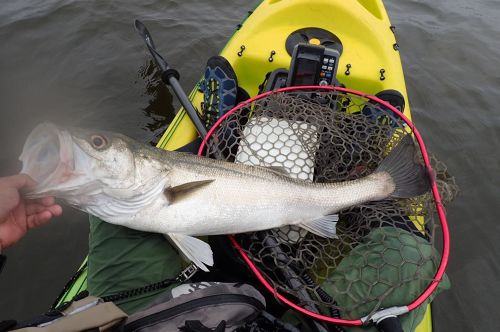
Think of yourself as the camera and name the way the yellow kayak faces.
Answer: facing away from the viewer

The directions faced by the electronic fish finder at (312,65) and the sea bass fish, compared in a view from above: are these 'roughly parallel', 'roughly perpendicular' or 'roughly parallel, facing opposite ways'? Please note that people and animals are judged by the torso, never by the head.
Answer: roughly perpendicular

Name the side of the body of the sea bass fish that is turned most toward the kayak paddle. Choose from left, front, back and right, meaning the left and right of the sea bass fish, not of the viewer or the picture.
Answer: right

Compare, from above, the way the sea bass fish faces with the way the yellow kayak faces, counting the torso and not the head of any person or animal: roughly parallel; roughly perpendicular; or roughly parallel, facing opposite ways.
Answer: roughly perpendicular

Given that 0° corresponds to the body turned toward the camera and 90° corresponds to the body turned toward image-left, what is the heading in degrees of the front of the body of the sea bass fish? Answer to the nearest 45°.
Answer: approximately 90°
